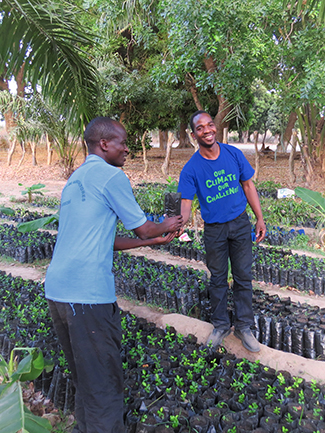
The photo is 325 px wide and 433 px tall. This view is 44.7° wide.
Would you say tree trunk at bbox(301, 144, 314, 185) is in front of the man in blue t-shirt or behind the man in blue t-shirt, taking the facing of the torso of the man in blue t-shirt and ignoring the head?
behind

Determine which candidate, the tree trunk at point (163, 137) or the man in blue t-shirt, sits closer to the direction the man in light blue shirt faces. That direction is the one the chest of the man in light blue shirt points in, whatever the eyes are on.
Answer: the man in blue t-shirt

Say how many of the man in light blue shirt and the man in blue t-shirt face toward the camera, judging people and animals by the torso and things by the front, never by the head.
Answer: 1

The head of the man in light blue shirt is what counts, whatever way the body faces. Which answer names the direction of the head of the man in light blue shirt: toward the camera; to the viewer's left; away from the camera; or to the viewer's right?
to the viewer's right

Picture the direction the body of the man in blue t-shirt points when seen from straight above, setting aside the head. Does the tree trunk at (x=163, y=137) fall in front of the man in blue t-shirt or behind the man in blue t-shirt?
behind

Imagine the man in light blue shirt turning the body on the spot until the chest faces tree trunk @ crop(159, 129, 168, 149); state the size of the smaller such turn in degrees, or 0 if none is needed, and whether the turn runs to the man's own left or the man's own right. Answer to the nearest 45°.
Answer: approximately 45° to the man's own left

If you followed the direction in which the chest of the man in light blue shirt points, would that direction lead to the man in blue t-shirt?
yes

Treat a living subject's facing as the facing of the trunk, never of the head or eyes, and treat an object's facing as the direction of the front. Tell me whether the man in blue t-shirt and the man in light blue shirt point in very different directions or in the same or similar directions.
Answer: very different directions

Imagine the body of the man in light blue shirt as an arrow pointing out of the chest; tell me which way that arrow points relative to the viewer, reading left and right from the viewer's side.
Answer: facing away from the viewer and to the right of the viewer

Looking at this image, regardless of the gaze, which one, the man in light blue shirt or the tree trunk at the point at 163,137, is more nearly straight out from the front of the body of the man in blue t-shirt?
the man in light blue shirt
